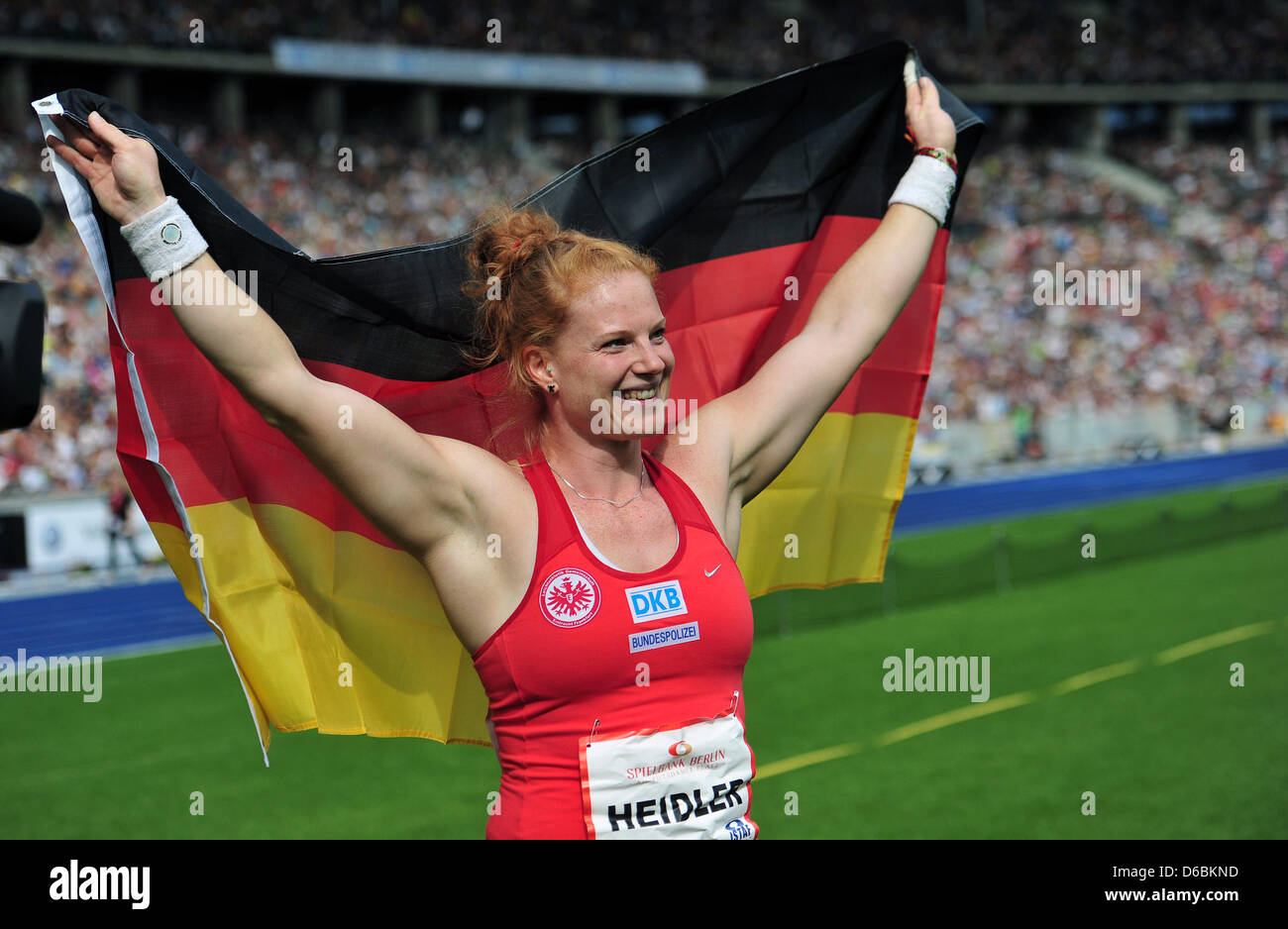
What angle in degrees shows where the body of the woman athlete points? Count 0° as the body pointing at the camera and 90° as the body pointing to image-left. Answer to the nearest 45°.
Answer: approximately 315°

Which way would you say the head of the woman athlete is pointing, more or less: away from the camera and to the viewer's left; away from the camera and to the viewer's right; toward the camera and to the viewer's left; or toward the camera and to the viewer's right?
toward the camera and to the viewer's right
